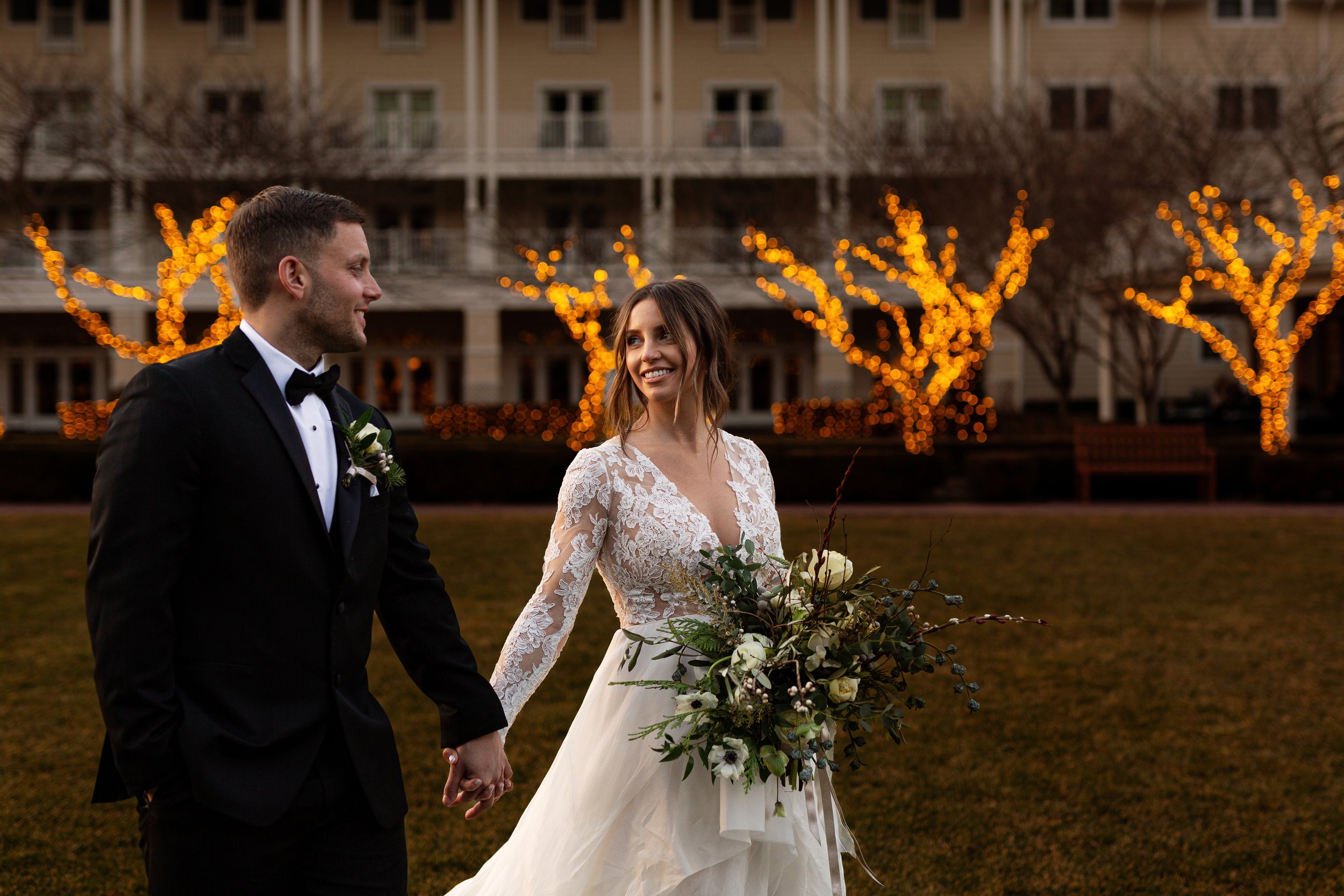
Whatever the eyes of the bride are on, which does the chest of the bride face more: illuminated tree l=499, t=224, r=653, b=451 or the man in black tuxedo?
the man in black tuxedo

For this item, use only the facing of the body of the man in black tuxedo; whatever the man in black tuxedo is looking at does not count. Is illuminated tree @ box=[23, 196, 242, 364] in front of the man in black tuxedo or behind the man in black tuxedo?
behind

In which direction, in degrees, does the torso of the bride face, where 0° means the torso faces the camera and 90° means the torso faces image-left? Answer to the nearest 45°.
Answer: approximately 315°

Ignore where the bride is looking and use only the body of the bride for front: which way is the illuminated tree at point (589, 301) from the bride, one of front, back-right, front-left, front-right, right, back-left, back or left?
back-left

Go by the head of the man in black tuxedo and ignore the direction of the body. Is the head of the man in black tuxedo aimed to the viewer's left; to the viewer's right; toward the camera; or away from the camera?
to the viewer's right

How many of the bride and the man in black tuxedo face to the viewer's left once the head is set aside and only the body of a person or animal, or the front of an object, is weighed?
0

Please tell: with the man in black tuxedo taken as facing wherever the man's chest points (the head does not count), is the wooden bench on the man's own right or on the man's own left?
on the man's own left

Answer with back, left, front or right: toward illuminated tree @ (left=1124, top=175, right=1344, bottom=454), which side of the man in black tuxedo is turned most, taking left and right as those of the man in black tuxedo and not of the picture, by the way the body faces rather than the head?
left

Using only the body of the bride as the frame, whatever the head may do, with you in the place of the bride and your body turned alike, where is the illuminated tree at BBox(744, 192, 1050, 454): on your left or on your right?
on your left

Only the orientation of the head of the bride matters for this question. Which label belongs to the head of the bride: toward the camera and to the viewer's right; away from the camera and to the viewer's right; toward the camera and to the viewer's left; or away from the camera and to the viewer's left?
toward the camera and to the viewer's left
